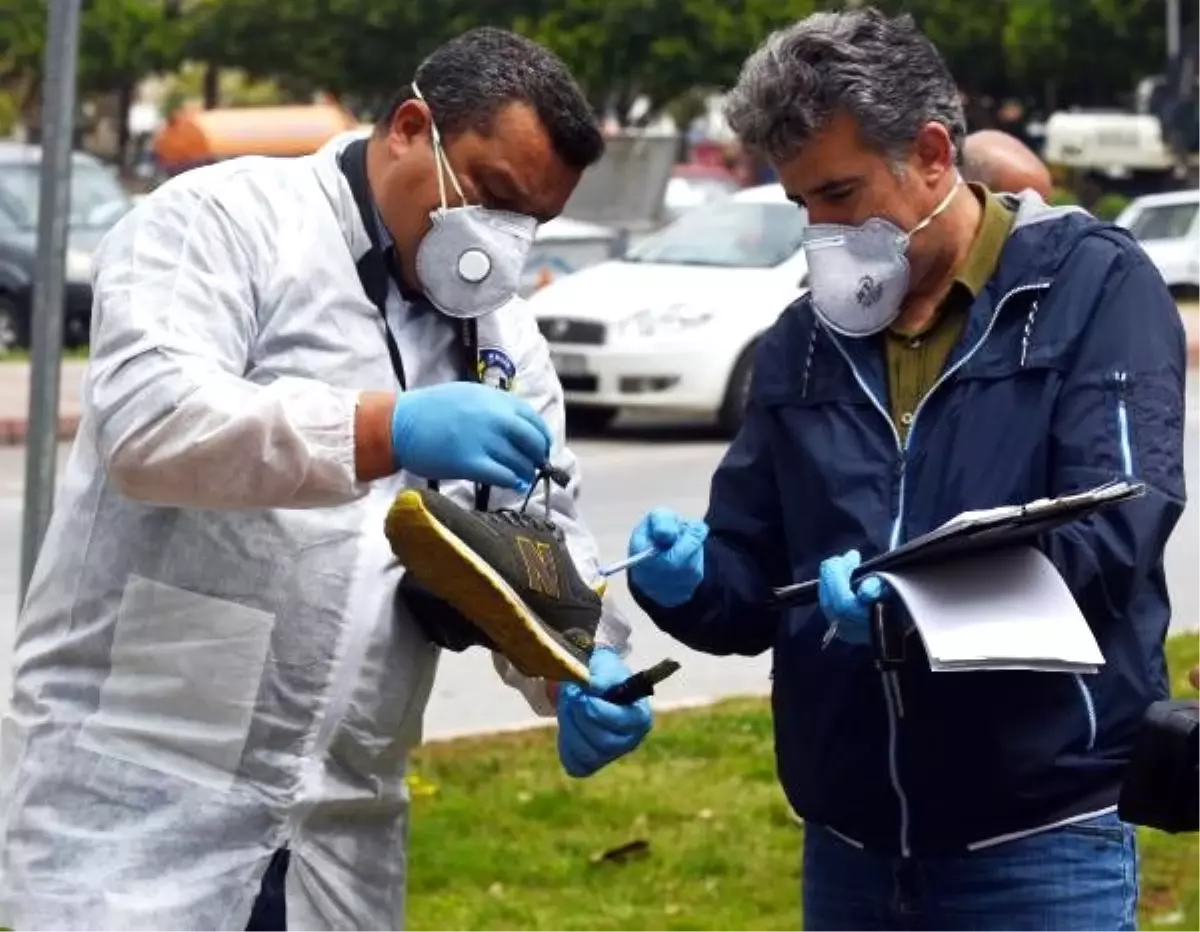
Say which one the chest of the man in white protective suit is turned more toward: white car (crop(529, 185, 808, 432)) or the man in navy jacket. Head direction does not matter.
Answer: the man in navy jacket

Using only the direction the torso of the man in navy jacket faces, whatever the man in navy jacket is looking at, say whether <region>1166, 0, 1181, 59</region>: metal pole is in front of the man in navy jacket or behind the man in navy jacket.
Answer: behind

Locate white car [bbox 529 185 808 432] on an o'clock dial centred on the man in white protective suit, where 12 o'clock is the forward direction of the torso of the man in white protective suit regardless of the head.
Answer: The white car is roughly at 8 o'clock from the man in white protective suit.

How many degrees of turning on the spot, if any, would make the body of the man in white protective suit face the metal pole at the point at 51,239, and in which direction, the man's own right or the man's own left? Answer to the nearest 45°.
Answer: approximately 135° to the man's own left

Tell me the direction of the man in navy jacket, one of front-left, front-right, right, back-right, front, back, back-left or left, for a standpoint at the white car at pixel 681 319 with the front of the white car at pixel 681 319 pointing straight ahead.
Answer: front-left

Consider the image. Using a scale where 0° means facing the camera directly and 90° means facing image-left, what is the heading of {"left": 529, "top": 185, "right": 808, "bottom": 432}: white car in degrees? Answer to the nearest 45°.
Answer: approximately 45°

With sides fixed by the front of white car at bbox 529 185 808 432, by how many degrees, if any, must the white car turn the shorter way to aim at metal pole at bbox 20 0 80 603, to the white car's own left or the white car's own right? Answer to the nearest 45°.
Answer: approximately 45° to the white car's own left

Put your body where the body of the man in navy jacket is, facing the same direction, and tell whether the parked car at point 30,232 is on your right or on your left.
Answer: on your right

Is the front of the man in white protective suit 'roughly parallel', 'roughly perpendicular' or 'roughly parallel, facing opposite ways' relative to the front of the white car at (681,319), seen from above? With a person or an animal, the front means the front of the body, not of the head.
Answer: roughly perpendicular

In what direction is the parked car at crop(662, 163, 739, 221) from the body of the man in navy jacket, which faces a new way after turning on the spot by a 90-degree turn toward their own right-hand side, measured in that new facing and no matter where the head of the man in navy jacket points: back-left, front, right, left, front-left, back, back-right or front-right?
front-right

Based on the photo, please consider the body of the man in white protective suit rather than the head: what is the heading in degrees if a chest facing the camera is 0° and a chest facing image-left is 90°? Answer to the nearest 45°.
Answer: approximately 315°

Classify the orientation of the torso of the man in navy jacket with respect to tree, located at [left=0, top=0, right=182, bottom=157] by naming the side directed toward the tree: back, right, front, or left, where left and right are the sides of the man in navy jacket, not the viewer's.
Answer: right

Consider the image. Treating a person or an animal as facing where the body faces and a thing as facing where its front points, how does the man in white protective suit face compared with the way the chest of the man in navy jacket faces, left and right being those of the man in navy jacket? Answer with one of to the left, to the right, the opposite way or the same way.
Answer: to the left
